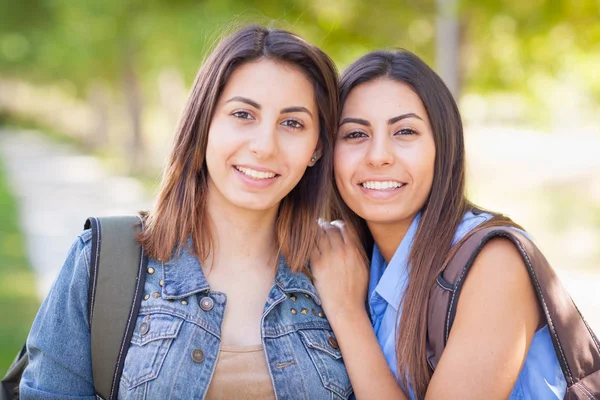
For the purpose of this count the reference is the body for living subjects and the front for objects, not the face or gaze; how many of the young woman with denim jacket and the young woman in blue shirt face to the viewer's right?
0

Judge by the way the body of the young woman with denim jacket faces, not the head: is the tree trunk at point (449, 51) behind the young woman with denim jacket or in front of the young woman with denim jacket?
behind

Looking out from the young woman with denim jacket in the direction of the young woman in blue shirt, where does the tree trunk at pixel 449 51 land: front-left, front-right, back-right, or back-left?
front-left

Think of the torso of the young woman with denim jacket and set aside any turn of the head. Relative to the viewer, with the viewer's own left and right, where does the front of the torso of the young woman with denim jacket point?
facing the viewer

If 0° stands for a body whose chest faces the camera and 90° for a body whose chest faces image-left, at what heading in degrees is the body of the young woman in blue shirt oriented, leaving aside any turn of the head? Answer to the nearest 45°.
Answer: approximately 45°

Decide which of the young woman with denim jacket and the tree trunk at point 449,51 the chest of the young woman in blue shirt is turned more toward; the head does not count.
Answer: the young woman with denim jacket

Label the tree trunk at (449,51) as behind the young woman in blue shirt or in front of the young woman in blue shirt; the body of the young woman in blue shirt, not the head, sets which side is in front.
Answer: behind
